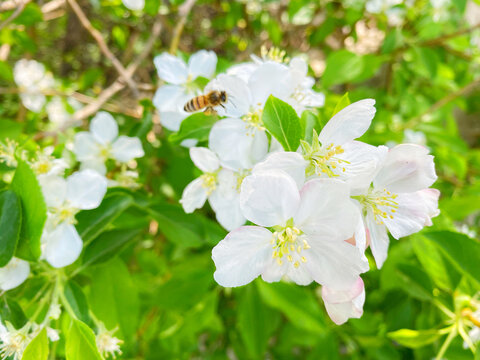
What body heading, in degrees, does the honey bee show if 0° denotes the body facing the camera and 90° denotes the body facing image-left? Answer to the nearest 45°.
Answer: approximately 270°

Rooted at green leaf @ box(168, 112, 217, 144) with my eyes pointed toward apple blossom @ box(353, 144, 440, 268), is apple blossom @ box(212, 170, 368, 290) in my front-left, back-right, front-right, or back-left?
front-right

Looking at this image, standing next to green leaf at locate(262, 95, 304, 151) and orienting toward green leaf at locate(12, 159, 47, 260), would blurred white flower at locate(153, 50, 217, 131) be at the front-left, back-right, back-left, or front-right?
front-right
